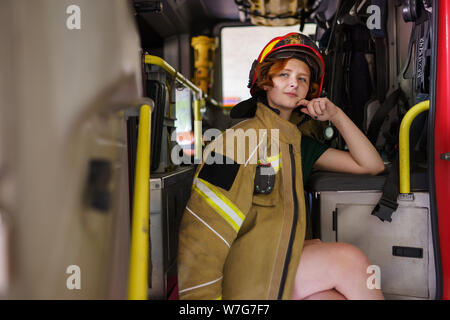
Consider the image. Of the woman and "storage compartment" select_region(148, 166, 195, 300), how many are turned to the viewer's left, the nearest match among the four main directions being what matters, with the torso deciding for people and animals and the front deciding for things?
0

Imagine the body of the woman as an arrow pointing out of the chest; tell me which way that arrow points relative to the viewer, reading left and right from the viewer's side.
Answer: facing the viewer and to the right of the viewer

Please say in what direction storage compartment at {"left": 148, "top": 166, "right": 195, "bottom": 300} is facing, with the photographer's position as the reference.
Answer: facing to the right of the viewer
